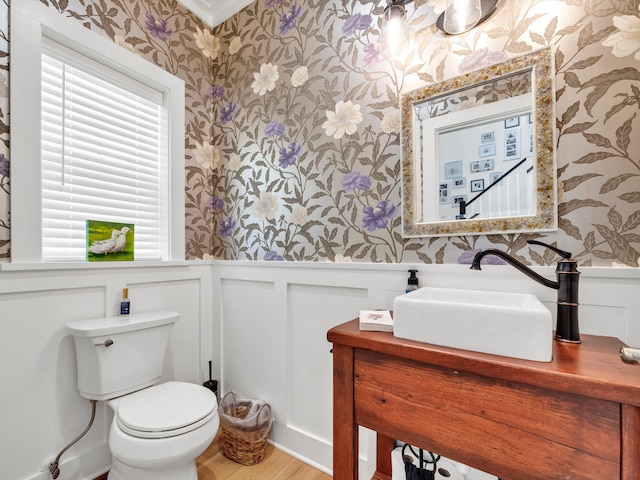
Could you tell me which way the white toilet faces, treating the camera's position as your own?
facing the viewer and to the right of the viewer

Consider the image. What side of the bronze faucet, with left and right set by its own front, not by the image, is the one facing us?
left

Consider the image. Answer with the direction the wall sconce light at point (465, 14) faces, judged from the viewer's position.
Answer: facing the viewer and to the left of the viewer

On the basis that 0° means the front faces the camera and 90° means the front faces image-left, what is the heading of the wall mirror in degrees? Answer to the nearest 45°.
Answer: approximately 45°

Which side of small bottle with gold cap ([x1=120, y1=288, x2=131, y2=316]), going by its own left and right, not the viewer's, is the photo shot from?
front

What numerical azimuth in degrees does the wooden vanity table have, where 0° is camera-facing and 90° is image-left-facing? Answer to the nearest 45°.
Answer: approximately 45°
